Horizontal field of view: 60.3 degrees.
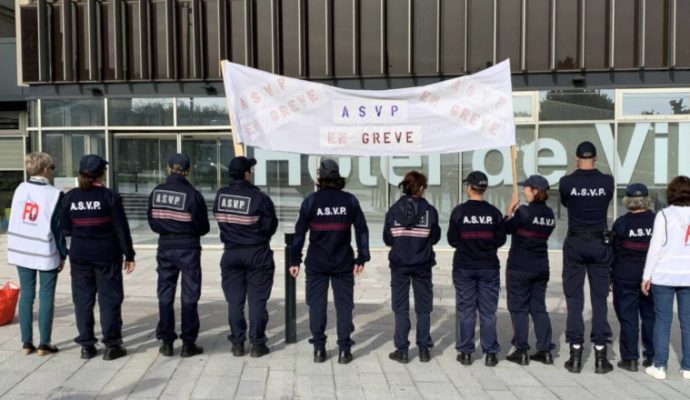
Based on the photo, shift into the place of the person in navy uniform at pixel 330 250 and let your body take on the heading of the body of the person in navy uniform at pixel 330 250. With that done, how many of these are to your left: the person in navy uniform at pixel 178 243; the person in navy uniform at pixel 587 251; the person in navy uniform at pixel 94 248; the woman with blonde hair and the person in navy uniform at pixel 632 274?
3

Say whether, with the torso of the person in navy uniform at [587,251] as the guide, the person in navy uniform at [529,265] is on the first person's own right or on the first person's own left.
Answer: on the first person's own left

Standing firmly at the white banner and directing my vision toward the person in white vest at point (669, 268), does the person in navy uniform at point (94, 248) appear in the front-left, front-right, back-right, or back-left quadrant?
back-right

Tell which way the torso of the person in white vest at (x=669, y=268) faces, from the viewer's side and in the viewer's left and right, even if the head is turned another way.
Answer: facing away from the viewer and to the left of the viewer

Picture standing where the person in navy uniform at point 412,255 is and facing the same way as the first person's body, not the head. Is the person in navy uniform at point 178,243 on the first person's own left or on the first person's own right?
on the first person's own left

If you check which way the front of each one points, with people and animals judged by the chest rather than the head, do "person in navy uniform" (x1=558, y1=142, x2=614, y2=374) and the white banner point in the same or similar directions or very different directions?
very different directions

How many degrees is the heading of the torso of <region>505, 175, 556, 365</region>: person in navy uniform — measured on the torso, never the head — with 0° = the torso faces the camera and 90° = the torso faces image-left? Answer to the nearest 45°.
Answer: approximately 135°

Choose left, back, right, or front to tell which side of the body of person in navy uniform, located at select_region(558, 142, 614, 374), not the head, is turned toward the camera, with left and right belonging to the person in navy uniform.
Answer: back

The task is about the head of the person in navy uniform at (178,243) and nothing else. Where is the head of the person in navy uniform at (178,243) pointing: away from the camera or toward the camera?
away from the camera

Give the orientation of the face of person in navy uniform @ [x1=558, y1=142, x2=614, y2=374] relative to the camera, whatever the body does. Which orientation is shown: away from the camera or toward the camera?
away from the camera

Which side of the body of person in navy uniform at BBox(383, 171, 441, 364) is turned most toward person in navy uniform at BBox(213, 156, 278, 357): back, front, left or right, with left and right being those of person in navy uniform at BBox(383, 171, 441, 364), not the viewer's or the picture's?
left

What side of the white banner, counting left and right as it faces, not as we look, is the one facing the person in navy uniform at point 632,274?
left

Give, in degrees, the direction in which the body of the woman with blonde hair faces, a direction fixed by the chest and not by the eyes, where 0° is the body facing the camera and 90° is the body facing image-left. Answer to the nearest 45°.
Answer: approximately 225°

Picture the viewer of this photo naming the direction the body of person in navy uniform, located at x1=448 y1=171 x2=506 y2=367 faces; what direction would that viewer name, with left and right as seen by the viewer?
facing away from the viewer

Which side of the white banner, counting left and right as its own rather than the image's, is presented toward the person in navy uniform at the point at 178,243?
right

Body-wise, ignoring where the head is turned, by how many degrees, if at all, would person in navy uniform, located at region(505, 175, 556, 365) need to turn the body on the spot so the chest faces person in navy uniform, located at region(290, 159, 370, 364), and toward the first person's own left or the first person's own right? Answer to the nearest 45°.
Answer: approximately 45° to the first person's own left

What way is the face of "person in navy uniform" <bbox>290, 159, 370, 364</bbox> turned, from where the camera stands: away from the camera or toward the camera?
away from the camera
